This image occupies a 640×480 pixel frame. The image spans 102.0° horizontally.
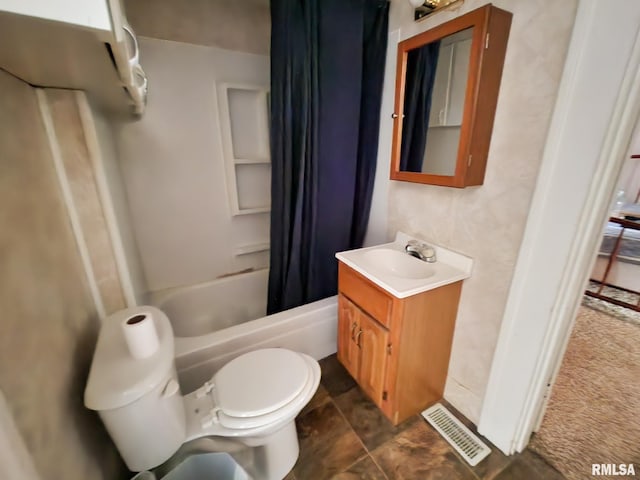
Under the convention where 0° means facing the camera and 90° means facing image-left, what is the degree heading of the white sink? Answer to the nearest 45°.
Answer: approximately 45°

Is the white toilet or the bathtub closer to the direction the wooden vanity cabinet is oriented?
the white toilet

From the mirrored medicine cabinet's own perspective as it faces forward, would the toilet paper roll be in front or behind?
in front

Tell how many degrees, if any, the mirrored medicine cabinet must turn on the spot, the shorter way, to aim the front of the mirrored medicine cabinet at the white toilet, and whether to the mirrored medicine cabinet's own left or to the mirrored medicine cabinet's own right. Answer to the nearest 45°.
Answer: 0° — it already faces it

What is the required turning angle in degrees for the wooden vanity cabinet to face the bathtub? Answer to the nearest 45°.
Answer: approximately 45° to its right

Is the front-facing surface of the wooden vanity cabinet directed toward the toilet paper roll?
yes

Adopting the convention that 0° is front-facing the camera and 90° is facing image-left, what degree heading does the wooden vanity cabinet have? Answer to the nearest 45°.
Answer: approximately 45°

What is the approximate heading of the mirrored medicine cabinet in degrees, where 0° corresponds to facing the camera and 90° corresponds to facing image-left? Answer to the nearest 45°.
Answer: approximately 45°

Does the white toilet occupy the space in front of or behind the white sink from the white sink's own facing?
in front
